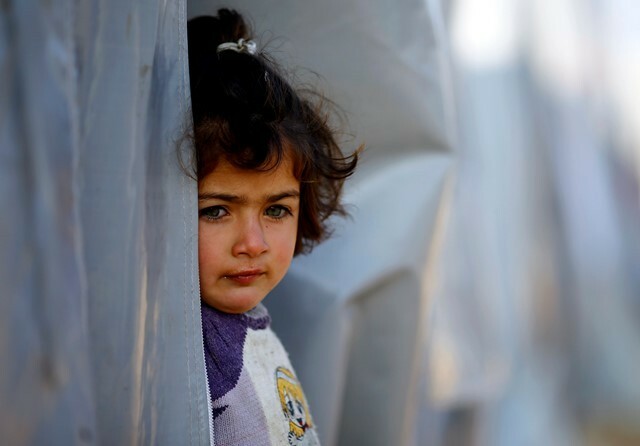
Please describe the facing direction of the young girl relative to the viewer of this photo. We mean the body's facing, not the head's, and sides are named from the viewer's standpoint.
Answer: facing the viewer and to the right of the viewer

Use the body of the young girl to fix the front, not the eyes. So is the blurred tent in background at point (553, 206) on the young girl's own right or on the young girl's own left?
on the young girl's own left
